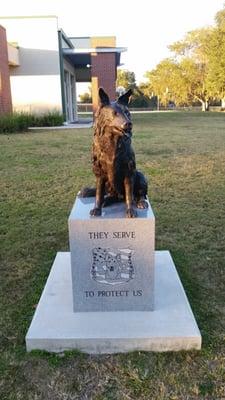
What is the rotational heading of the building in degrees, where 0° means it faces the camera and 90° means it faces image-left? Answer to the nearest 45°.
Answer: approximately 270°

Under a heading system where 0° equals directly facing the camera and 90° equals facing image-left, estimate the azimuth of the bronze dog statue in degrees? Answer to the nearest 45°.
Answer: approximately 0°

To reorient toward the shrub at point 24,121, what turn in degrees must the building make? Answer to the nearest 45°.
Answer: approximately 90° to its right

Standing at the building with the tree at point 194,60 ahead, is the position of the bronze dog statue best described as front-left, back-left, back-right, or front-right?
back-right

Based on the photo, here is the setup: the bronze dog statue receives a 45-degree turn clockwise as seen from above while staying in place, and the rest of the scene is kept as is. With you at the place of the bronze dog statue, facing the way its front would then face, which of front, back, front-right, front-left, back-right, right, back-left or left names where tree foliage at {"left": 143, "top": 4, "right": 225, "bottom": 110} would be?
back-right

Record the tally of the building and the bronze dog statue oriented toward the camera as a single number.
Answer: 1

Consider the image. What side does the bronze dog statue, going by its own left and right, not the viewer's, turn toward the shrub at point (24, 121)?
back

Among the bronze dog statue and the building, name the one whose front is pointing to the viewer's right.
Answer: the building

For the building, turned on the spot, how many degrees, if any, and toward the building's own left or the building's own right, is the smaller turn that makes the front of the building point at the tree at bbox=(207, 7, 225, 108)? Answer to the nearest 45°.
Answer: approximately 45° to the building's own left

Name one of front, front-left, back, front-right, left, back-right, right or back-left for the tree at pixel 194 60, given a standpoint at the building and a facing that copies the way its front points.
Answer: front-left
